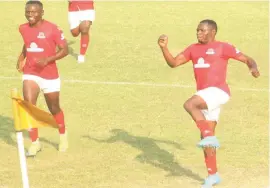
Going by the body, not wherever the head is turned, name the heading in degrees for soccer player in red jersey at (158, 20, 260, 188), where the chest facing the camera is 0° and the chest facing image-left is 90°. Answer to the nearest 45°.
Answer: approximately 45°
